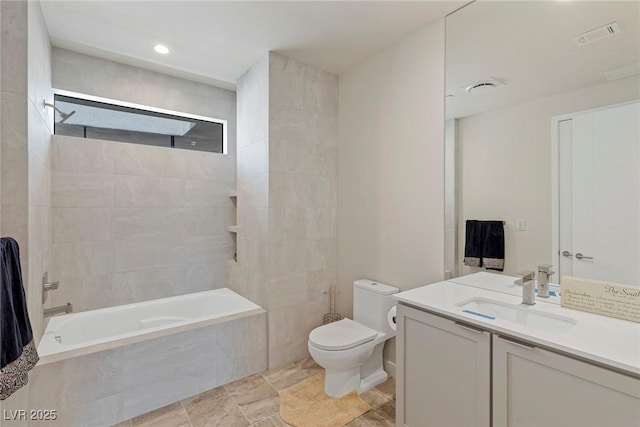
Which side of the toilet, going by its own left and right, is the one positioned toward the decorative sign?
left

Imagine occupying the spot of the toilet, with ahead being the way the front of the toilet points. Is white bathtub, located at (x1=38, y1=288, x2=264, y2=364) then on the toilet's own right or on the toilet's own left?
on the toilet's own right

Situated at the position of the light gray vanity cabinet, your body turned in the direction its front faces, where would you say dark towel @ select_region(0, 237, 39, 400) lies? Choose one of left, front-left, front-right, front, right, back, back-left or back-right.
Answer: front

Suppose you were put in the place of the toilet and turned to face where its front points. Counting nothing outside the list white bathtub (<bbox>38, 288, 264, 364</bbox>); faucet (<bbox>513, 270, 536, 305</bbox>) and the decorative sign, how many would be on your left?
2

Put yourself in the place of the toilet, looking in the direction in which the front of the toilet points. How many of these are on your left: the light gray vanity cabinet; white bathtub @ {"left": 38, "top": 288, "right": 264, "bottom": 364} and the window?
1

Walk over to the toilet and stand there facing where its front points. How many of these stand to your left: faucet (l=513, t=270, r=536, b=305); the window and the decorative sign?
2

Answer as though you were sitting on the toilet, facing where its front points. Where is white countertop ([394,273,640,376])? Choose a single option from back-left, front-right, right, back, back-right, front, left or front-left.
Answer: left

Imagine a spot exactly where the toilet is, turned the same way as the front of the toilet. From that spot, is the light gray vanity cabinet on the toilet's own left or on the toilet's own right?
on the toilet's own left

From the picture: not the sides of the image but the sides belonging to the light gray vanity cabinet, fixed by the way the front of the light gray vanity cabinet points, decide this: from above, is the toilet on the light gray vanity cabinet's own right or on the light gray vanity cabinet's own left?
on the light gray vanity cabinet's own right

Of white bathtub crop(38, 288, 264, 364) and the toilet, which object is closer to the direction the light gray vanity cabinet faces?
the white bathtub

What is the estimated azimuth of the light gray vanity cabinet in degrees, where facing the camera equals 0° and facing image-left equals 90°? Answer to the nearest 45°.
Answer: approximately 45°

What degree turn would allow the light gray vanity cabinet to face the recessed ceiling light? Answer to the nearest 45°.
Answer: approximately 45° to its right
